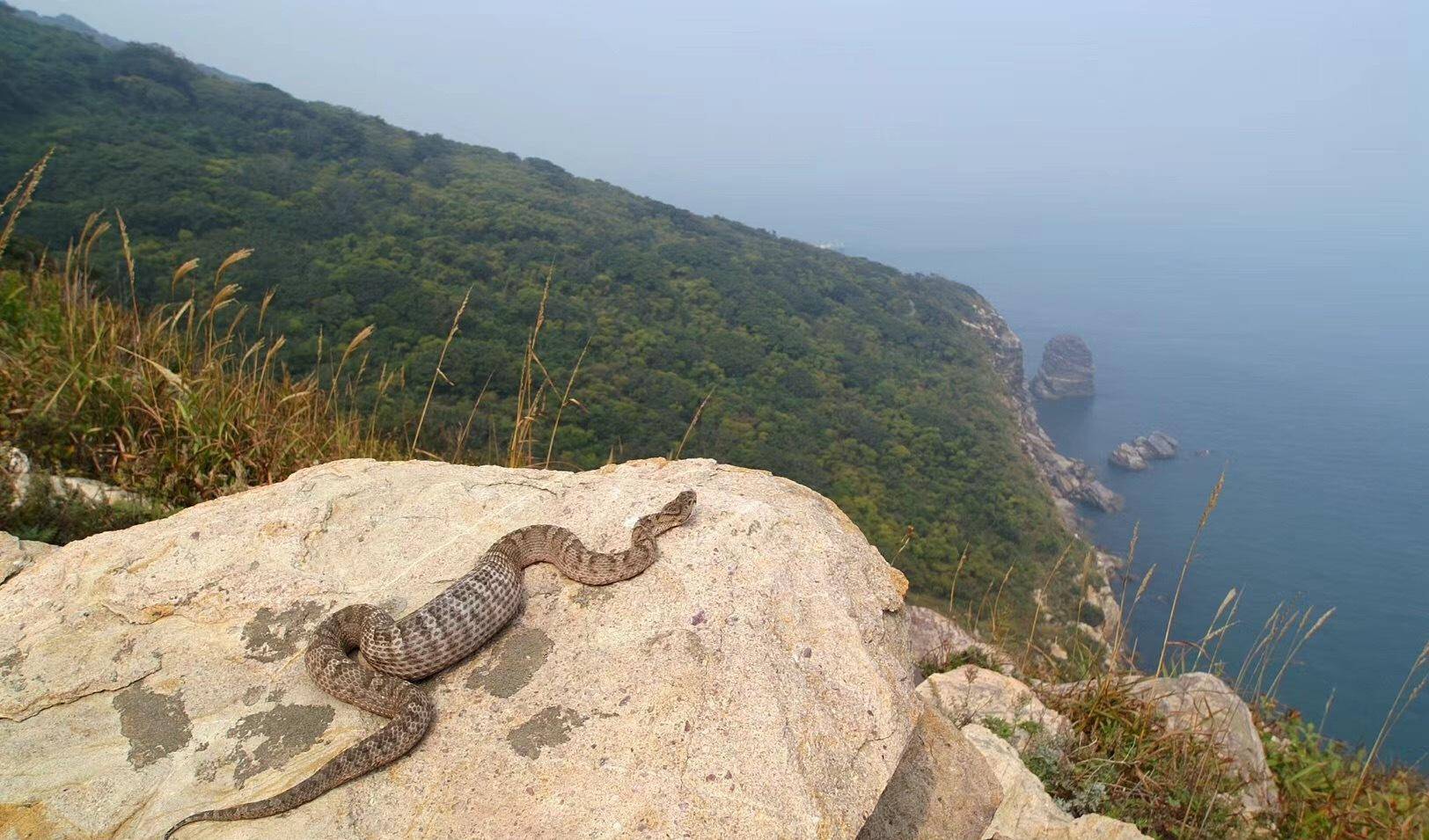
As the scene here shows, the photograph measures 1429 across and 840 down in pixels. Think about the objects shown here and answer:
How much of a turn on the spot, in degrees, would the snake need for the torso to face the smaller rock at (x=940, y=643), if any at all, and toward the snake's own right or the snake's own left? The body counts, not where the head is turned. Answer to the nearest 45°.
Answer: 0° — it already faces it

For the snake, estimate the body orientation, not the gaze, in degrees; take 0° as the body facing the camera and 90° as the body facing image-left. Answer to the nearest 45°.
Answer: approximately 225°

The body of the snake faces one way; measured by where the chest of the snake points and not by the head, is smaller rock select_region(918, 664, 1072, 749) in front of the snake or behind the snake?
in front

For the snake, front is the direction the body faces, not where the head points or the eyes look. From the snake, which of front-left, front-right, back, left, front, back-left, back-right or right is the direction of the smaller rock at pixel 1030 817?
front-right

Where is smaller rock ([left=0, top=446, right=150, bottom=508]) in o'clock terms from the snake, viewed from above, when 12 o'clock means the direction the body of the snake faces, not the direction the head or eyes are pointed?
The smaller rock is roughly at 9 o'clock from the snake.

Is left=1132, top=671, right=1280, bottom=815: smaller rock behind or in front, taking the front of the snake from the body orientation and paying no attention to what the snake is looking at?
in front

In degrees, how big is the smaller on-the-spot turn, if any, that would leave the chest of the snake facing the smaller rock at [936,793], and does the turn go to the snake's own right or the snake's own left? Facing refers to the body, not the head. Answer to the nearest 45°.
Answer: approximately 45° to the snake's own right

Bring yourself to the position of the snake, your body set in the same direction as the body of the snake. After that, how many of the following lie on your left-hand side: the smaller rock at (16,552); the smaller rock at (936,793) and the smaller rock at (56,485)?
2

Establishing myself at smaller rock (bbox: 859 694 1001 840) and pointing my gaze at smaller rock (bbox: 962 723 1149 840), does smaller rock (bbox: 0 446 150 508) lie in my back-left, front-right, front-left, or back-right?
back-left

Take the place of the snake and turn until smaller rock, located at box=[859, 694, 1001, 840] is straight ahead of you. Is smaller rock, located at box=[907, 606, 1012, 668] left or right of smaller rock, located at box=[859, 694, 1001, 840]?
left

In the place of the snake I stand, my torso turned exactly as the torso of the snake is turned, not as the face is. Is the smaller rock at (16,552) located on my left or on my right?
on my left

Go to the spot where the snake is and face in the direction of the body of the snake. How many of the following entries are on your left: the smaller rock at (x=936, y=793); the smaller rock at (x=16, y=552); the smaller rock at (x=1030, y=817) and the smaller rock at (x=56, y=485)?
2
